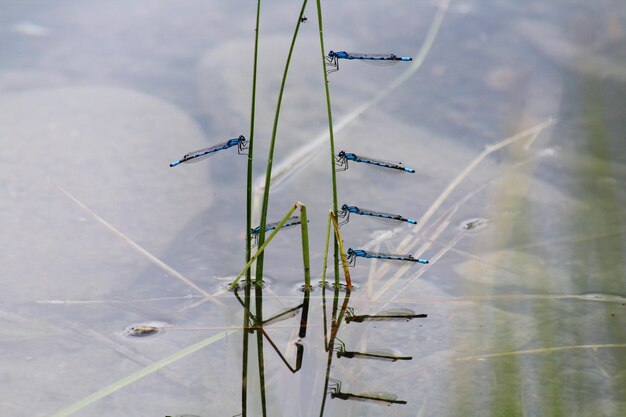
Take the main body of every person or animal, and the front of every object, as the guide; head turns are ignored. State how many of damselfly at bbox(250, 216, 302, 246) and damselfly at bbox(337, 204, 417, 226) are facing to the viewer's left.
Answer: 2

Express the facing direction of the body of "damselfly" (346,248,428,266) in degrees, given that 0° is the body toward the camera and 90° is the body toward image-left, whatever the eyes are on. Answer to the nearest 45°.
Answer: approximately 90°

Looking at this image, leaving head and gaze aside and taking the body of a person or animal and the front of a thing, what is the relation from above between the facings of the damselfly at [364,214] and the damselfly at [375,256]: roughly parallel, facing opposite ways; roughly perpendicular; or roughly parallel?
roughly parallel

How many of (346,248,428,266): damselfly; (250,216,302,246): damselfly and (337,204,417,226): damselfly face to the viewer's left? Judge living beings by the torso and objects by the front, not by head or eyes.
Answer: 3

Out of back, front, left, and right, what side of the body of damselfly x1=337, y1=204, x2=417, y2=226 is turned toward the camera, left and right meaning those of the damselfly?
left

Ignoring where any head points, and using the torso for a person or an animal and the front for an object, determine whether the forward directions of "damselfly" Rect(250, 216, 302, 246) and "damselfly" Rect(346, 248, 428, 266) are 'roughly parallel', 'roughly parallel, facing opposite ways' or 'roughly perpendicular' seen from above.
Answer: roughly parallel

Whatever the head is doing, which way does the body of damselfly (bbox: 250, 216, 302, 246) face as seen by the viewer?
to the viewer's left
